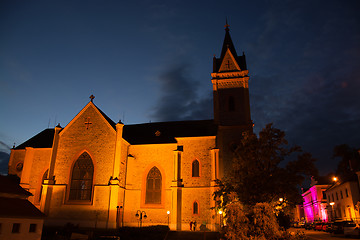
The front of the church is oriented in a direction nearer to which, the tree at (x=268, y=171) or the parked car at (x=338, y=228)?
the parked car

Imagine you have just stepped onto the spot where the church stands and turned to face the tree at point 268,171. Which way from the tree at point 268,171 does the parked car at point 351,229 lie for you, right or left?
left
